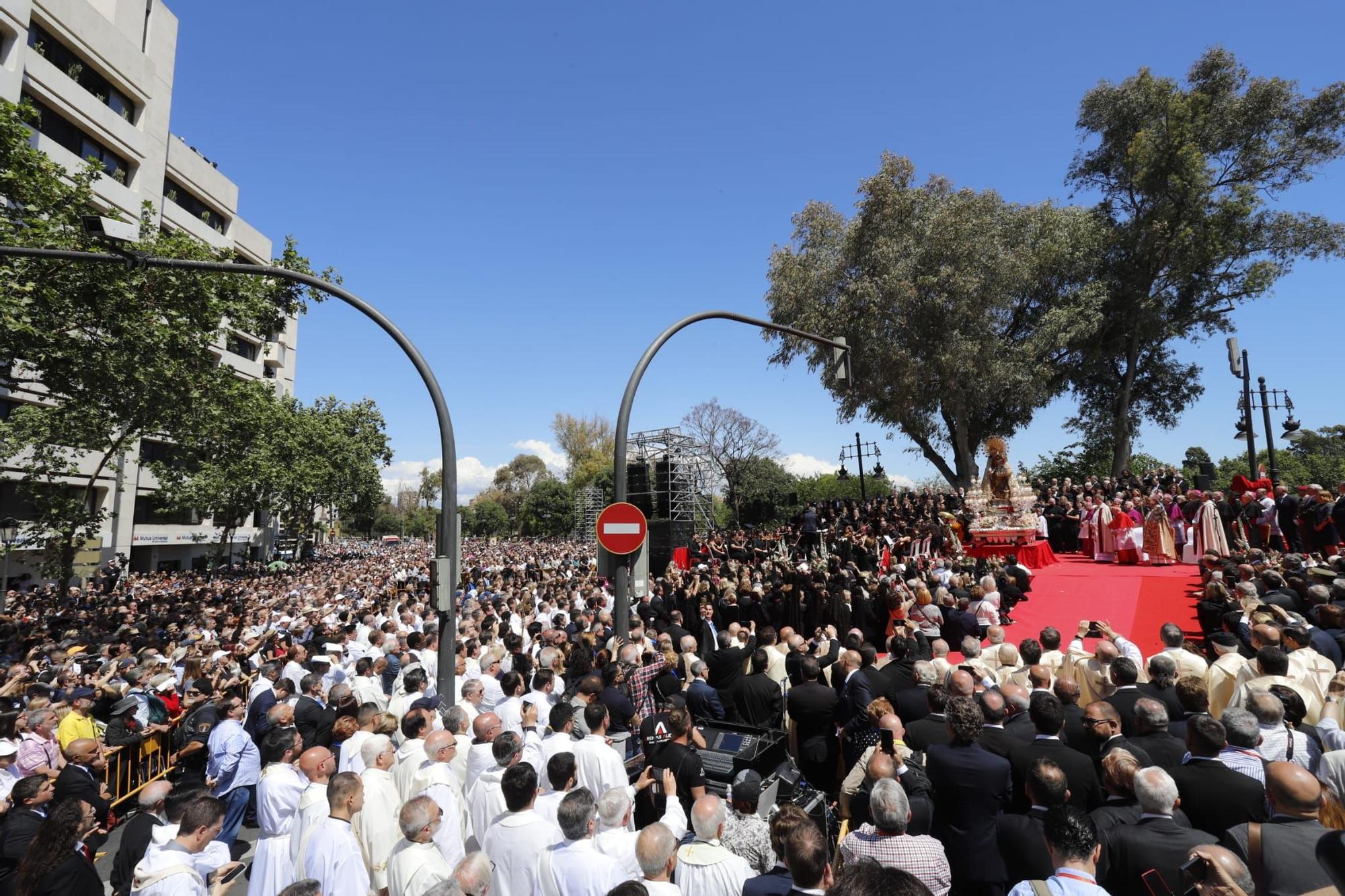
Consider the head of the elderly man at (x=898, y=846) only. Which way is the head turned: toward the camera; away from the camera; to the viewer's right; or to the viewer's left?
away from the camera

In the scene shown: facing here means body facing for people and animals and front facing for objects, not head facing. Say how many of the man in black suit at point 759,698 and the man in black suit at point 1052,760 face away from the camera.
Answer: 2

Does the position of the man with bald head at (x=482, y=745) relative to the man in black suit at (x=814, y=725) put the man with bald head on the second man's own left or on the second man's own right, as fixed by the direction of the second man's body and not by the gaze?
on the second man's own left

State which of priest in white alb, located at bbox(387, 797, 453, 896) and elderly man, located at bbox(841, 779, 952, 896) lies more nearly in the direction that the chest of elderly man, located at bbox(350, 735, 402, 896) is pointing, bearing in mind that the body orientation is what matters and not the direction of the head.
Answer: the elderly man

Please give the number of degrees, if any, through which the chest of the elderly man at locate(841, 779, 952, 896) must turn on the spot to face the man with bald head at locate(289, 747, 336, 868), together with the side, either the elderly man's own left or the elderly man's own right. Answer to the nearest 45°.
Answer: approximately 90° to the elderly man's own left

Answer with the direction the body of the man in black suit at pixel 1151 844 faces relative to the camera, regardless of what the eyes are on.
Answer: away from the camera

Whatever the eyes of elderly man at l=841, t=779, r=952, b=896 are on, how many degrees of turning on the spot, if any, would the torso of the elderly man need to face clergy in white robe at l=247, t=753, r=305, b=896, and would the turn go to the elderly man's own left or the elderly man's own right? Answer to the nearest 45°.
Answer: approximately 90° to the elderly man's own left

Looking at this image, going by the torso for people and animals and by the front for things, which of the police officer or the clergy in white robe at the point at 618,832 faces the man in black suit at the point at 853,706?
the clergy in white robe

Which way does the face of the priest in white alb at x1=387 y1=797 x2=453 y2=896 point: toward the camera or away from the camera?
away from the camera

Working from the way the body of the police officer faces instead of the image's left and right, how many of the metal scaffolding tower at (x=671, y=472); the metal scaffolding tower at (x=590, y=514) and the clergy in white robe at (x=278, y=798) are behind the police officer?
2

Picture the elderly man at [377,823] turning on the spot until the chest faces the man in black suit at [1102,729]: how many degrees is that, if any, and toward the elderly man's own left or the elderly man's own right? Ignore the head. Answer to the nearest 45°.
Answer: approximately 45° to the elderly man's own right

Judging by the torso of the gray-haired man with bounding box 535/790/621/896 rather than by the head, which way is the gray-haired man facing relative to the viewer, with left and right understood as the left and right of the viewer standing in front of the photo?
facing away from the viewer and to the right of the viewer

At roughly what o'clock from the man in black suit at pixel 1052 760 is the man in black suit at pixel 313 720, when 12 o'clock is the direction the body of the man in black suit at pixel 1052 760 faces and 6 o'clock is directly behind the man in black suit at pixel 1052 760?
the man in black suit at pixel 313 720 is roughly at 9 o'clock from the man in black suit at pixel 1052 760.

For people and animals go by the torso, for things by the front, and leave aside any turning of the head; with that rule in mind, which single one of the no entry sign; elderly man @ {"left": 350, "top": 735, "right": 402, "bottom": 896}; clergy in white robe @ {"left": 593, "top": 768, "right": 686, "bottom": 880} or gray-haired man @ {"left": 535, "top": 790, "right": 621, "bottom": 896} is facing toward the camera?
the no entry sign

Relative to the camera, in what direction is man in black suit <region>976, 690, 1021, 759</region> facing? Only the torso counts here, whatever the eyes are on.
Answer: away from the camera
